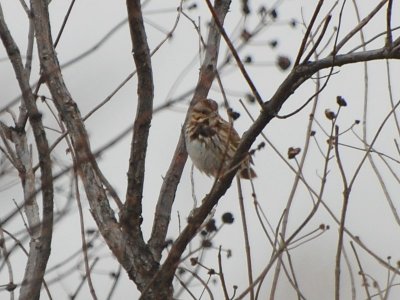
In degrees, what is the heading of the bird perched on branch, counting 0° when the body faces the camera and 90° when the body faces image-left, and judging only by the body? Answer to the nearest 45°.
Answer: approximately 45°
